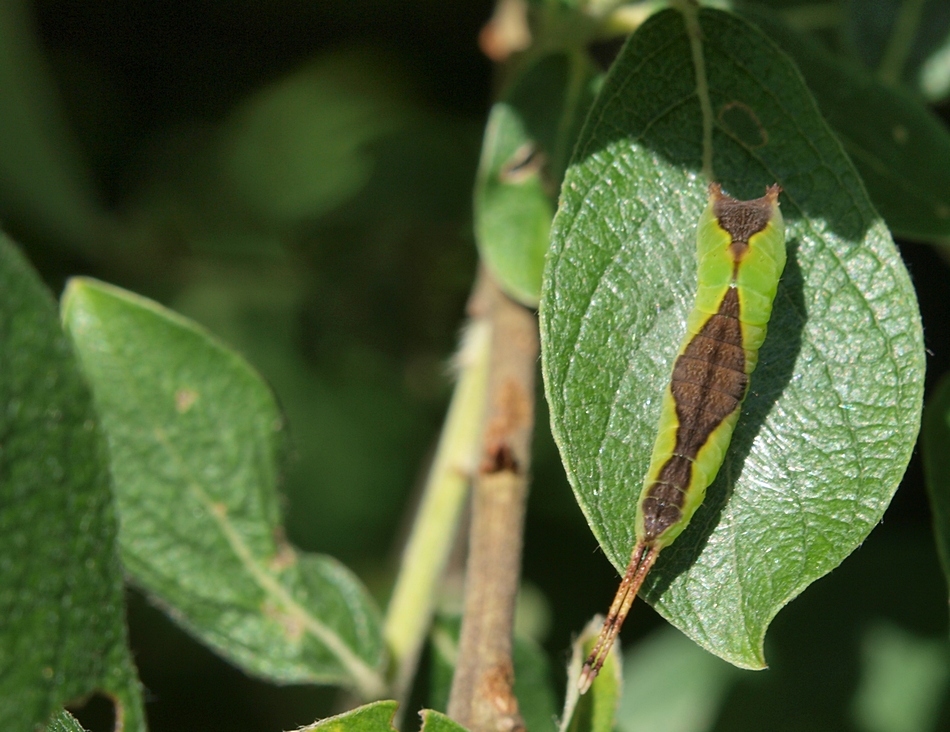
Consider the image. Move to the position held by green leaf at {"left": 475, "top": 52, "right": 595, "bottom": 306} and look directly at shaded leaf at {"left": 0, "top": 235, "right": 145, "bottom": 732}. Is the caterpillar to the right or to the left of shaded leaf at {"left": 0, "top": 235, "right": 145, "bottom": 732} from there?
left

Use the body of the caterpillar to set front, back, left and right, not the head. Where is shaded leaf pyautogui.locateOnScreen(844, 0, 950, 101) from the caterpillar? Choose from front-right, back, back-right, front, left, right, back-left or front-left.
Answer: front

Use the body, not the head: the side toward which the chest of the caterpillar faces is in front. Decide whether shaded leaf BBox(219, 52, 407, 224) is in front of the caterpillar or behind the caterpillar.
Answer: in front

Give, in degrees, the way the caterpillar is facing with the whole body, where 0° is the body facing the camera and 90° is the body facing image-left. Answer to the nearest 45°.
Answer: approximately 180°
